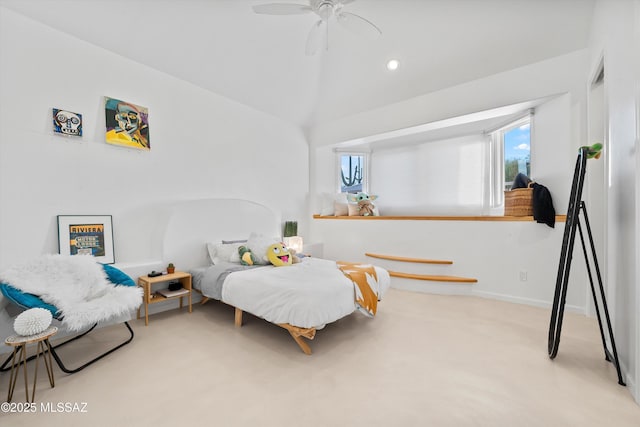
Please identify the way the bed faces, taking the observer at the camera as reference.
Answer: facing the viewer and to the right of the viewer

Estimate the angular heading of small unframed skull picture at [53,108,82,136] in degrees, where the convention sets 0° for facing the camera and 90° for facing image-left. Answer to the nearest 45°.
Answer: approximately 315°

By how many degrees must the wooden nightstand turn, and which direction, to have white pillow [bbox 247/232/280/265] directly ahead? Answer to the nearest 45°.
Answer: approximately 45° to its left

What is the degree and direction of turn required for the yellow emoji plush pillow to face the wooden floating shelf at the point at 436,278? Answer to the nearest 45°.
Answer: approximately 45° to its left

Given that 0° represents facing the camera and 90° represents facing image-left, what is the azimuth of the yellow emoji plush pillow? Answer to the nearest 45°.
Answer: approximately 315°

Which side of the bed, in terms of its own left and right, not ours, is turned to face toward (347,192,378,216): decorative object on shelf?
left
